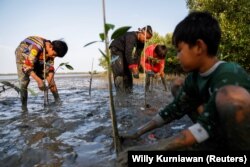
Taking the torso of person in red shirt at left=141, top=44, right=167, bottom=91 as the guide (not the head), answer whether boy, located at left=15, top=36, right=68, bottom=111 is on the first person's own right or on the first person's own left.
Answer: on the first person's own right

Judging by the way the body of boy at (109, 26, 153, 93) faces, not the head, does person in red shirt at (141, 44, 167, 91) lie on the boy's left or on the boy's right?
on the boy's left

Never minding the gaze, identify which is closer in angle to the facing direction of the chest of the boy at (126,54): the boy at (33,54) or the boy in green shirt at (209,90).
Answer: the boy in green shirt
